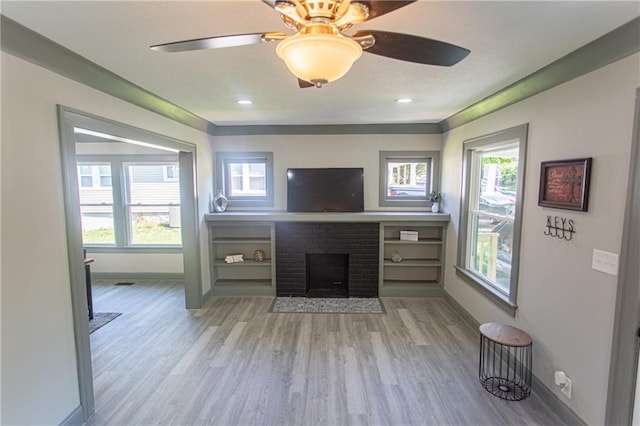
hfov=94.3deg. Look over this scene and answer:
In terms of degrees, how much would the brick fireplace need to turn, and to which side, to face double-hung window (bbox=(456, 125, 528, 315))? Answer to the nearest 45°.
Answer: approximately 45° to its left

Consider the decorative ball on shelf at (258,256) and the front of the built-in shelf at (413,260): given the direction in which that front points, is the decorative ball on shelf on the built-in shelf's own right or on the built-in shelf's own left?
on the built-in shelf's own right

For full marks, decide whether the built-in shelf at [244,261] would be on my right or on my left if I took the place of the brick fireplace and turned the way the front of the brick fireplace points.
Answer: on my right

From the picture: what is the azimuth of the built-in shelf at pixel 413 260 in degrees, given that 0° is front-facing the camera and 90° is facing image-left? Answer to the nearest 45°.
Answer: approximately 0°

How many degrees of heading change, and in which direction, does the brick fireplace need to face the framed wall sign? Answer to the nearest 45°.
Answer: approximately 45° to its left

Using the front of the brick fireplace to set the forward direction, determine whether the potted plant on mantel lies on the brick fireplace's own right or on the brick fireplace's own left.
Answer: on the brick fireplace's own left

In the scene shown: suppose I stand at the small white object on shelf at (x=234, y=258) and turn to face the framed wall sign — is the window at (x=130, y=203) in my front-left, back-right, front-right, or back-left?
back-right

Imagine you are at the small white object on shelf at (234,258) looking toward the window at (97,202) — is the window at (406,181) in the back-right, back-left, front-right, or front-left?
back-right

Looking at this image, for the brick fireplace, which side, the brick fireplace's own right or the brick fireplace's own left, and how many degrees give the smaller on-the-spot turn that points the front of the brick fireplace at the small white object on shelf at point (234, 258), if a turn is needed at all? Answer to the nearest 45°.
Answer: approximately 90° to the brick fireplace's own right

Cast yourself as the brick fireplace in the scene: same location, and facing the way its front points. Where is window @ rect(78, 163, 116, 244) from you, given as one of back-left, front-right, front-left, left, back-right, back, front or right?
right

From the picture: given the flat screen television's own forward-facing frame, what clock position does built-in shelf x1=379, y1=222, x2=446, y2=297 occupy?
The built-in shelf is roughly at 9 o'clock from the flat screen television.
